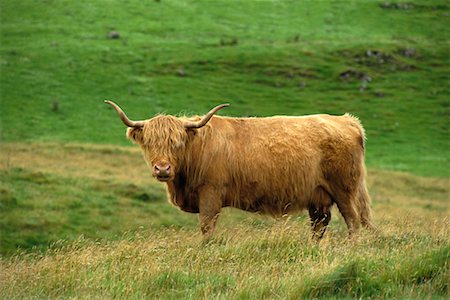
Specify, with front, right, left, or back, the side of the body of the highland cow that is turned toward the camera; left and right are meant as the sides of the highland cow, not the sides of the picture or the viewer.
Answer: left
